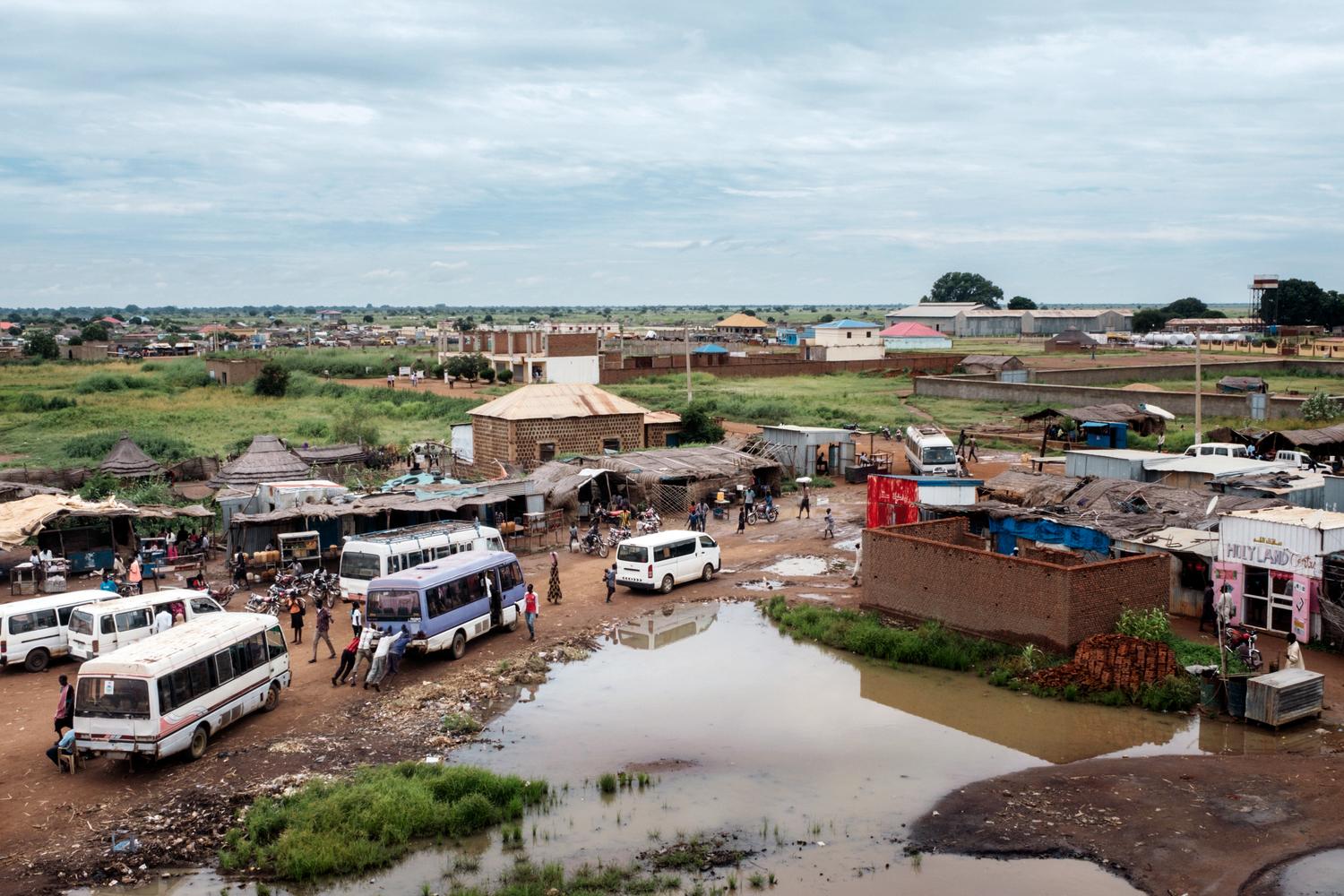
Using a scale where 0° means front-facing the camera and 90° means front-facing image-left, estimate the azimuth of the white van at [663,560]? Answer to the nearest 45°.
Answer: approximately 225°
